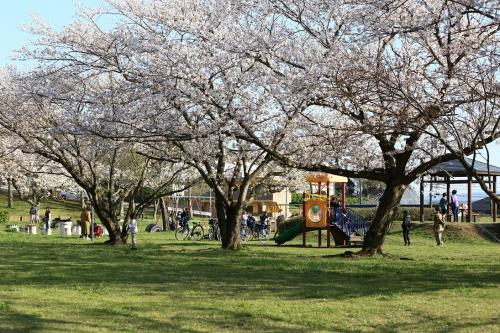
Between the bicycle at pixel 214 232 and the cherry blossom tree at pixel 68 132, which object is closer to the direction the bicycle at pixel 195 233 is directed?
the cherry blossom tree

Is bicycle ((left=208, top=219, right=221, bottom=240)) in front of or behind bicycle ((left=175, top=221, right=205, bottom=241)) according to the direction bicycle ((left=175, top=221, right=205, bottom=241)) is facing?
behind

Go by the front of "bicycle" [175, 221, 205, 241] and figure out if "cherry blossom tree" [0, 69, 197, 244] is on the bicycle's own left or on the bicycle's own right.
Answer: on the bicycle's own left

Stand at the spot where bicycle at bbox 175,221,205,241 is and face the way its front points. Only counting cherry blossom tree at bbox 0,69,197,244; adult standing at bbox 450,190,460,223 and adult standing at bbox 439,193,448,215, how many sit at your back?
2

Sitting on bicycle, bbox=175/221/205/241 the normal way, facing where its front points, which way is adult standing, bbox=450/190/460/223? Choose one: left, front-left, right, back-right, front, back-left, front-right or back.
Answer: back

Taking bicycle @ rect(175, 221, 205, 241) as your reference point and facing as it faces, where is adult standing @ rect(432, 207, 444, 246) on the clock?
The adult standing is roughly at 7 o'clock from the bicycle.

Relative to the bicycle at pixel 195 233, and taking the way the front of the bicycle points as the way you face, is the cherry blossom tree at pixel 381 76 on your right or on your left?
on your left

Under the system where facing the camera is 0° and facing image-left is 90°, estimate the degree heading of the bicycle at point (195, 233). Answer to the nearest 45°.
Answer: approximately 90°

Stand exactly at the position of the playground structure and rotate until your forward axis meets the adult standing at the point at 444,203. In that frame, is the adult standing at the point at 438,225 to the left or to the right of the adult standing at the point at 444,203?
right

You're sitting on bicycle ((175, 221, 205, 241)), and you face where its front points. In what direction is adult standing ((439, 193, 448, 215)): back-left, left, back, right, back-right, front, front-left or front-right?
back

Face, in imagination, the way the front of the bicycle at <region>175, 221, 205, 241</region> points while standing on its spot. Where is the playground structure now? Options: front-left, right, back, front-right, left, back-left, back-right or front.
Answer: back-left
